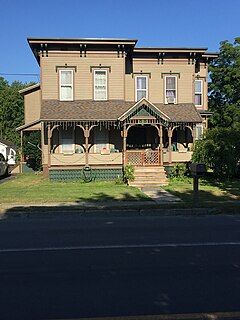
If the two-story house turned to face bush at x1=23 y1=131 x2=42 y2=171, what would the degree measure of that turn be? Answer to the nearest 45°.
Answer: approximately 135° to its right

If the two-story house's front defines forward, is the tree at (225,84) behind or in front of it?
behind

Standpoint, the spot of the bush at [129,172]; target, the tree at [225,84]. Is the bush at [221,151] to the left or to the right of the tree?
right

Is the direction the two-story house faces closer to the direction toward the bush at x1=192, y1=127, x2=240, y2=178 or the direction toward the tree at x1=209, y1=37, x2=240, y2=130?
the bush

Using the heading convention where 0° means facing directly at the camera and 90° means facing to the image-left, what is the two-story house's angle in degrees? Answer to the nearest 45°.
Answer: approximately 0°

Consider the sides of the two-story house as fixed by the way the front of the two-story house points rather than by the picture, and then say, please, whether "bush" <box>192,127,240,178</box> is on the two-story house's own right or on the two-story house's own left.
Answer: on the two-story house's own left
